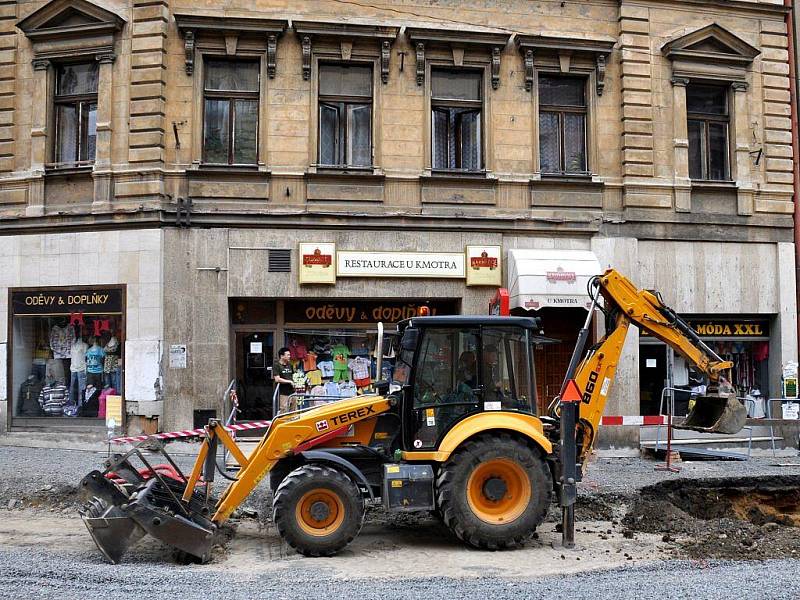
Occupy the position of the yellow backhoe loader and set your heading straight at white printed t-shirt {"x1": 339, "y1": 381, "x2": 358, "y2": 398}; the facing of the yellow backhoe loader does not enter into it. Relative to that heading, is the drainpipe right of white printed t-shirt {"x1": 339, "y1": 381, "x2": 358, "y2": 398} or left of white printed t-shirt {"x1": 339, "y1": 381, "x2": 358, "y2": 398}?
right

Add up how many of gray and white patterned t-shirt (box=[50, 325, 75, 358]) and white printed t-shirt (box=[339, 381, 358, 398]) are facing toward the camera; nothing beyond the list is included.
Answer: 2

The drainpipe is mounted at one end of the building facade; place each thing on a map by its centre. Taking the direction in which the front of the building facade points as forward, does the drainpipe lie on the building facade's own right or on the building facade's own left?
on the building facade's own left

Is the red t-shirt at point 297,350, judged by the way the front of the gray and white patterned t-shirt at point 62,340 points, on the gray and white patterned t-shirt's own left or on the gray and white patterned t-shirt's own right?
on the gray and white patterned t-shirt's own left

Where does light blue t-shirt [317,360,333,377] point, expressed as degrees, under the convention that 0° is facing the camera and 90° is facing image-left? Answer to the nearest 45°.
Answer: approximately 0°

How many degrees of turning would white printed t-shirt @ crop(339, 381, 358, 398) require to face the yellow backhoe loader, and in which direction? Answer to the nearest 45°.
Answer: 0° — it already faces it

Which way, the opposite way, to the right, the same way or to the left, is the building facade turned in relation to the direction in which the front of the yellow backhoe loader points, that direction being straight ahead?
to the left

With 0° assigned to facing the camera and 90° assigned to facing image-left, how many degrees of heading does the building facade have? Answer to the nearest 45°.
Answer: approximately 0°

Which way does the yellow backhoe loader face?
to the viewer's left

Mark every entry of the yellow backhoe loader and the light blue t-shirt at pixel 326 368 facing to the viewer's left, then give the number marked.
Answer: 1
